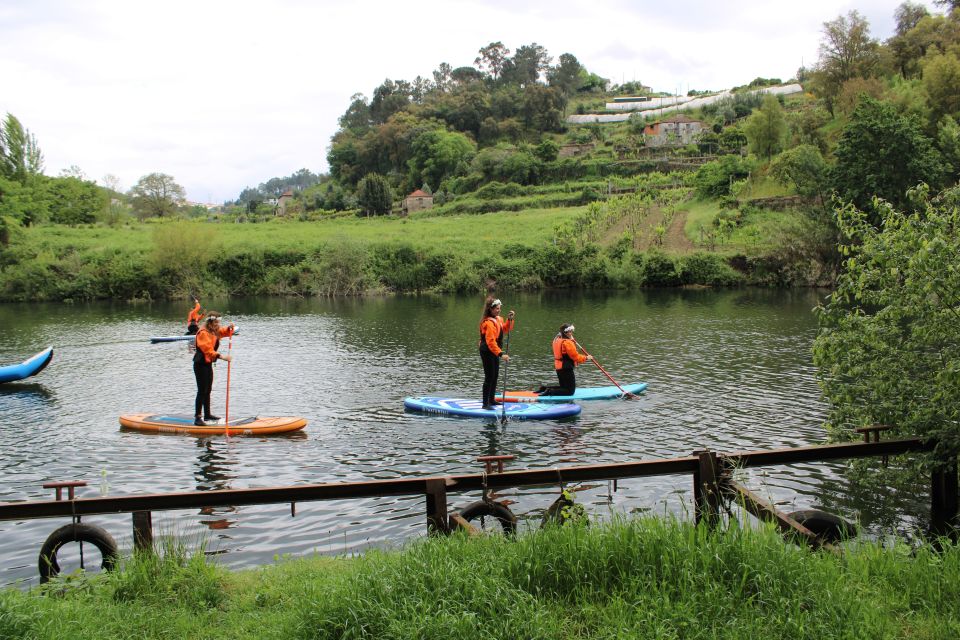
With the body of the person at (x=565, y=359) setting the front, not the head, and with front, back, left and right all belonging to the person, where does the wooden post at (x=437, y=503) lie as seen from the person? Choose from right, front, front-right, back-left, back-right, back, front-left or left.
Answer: right

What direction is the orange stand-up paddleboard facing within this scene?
to the viewer's right

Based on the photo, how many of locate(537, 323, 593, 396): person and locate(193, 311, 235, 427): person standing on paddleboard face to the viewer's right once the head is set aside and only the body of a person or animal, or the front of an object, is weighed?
2

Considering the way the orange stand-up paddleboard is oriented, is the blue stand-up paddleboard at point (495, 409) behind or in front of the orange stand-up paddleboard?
in front

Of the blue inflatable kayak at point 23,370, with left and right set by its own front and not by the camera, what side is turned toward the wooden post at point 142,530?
right

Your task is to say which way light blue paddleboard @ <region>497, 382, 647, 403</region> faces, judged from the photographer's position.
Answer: facing to the right of the viewer

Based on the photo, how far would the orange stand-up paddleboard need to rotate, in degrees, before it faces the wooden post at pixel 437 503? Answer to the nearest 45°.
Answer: approximately 90° to its right

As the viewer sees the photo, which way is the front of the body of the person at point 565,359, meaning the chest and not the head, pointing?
to the viewer's right

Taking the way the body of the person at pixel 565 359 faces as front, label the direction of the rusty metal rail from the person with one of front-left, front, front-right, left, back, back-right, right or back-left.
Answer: right

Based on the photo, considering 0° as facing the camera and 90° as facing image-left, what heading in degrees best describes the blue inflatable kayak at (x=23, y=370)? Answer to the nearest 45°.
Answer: approximately 270°

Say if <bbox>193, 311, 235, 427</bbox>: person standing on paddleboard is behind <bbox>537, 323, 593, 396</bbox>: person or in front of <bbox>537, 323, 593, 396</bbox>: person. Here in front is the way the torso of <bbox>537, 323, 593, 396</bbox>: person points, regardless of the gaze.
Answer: behind

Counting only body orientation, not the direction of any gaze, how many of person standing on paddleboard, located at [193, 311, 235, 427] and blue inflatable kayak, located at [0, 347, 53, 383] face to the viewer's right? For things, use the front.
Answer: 2

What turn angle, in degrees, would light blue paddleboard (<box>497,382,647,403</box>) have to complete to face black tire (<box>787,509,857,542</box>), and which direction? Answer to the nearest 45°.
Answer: approximately 90° to its right
